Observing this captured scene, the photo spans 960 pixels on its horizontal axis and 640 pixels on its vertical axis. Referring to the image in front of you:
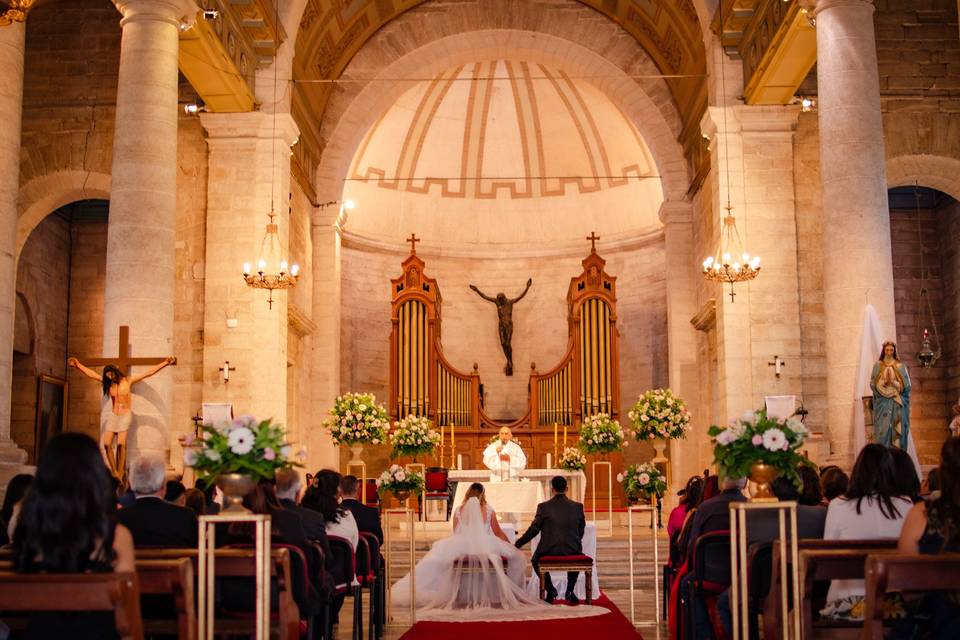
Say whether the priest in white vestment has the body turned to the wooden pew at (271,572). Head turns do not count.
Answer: yes

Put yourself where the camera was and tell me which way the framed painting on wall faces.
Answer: facing the viewer and to the right of the viewer

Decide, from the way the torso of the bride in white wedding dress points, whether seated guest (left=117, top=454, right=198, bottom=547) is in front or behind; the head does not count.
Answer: behind

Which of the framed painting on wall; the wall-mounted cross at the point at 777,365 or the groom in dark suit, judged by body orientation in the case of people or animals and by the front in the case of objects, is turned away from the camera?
the groom in dark suit

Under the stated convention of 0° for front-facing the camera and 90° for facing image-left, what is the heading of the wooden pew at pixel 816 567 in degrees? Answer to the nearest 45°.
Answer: approximately 180°

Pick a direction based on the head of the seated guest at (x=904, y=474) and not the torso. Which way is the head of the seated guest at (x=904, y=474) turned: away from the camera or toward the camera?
away from the camera

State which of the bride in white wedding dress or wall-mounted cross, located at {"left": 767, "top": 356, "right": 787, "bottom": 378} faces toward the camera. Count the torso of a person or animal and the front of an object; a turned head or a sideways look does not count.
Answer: the wall-mounted cross

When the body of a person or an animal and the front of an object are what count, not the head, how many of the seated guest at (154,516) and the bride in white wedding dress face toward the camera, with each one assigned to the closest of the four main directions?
0

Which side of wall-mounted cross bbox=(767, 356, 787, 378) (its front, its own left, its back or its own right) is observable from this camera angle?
front

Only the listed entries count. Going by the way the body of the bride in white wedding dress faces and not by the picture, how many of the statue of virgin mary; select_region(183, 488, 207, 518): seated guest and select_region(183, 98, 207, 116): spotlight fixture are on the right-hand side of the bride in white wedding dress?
1

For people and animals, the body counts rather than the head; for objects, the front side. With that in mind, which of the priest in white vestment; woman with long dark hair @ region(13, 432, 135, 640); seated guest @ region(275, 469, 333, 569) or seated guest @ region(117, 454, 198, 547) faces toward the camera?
the priest in white vestment

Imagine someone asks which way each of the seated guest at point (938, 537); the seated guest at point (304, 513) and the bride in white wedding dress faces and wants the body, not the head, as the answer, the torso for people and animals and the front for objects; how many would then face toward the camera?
0

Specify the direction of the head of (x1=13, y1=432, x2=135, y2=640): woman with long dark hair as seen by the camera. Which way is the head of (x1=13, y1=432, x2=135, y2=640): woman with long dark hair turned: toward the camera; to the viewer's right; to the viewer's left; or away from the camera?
away from the camera

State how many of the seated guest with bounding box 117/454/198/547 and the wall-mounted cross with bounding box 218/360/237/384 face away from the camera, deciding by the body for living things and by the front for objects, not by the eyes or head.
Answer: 1

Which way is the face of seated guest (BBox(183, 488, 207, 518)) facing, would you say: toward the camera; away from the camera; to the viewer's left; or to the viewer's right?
away from the camera

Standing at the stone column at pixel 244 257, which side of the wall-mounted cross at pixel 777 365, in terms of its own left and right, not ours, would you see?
right

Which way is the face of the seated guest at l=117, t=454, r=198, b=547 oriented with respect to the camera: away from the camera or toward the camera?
away from the camera

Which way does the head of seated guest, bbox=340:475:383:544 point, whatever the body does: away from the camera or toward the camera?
away from the camera

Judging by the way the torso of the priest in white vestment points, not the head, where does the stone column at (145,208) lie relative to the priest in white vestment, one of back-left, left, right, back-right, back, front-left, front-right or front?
front-right

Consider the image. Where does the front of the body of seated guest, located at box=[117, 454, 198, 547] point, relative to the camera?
away from the camera

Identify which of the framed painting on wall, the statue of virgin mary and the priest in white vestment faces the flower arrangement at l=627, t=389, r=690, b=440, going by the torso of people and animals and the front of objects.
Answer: the framed painting on wall

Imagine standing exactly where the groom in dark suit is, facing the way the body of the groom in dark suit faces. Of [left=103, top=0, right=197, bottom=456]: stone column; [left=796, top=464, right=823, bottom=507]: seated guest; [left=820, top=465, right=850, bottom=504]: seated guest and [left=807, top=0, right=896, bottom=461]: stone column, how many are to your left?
1

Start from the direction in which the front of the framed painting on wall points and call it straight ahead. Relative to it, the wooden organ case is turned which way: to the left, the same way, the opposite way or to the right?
to the right
